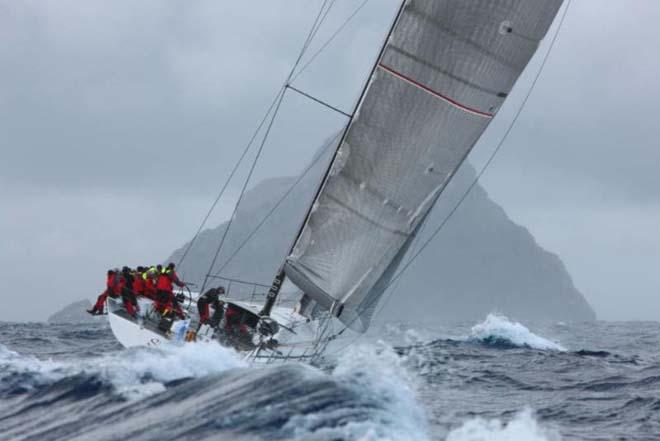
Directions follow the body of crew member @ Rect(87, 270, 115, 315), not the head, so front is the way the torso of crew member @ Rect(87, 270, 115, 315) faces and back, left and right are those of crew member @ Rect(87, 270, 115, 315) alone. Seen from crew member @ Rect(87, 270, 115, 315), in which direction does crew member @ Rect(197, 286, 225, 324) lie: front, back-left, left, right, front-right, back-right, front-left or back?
back-left

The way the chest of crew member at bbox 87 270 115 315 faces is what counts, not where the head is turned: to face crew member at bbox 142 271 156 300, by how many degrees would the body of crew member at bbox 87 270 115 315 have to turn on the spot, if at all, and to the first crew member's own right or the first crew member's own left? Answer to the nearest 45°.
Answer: approximately 135° to the first crew member's own left
